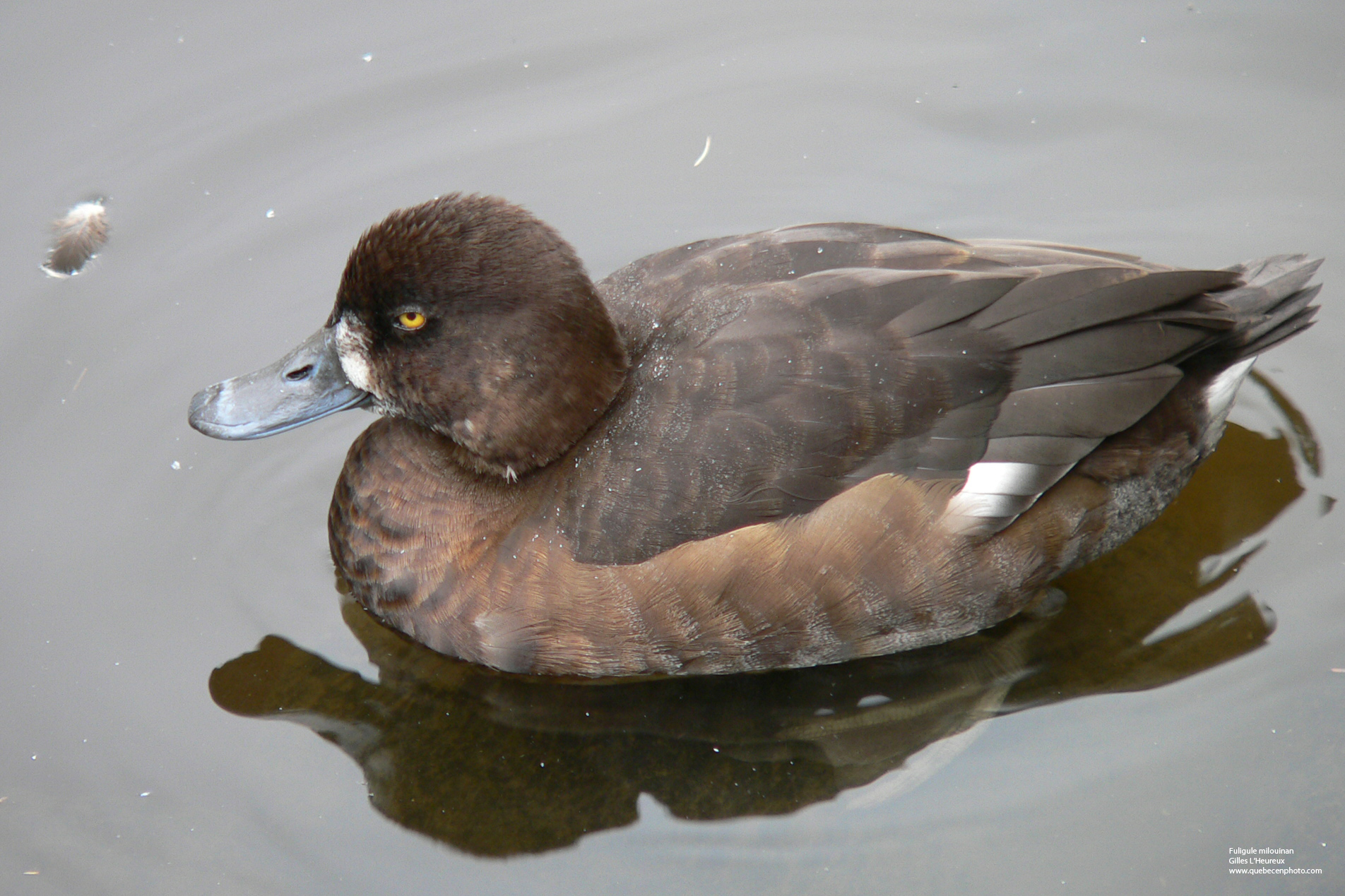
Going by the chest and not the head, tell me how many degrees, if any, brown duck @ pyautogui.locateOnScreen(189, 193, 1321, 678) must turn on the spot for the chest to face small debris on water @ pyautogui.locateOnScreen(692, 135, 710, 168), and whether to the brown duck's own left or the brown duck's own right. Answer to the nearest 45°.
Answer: approximately 90° to the brown duck's own right

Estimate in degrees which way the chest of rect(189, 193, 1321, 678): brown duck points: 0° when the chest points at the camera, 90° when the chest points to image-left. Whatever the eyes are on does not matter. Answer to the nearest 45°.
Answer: approximately 90°

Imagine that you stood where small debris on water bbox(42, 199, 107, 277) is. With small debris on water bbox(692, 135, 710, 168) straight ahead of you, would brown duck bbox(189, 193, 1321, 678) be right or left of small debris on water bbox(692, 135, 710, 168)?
right

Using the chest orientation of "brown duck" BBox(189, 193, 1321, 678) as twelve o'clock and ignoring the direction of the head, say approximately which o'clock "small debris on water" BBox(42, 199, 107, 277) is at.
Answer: The small debris on water is roughly at 1 o'clock from the brown duck.

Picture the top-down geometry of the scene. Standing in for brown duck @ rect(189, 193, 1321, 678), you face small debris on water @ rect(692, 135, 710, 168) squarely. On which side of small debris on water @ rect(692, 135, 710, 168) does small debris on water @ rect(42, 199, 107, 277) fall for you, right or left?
left
